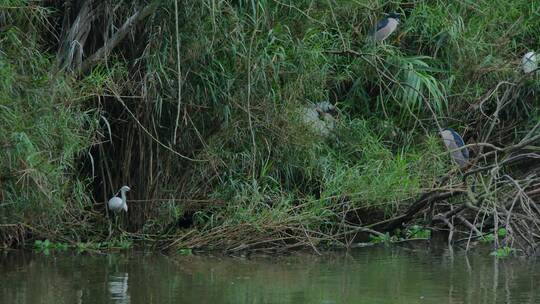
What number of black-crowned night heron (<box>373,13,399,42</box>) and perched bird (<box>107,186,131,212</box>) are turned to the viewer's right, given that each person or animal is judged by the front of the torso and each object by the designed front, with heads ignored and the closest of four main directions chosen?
2

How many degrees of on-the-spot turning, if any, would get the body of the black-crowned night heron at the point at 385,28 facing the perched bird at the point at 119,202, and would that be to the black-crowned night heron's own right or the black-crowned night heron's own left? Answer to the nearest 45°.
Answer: approximately 135° to the black-crowned night heron's own right

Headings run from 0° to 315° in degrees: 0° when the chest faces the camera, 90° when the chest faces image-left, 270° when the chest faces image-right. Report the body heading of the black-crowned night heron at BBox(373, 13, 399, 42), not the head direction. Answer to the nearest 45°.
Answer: approximately 270°

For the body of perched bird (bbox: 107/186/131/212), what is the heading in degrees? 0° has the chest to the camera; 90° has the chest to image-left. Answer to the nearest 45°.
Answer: approximately 270°

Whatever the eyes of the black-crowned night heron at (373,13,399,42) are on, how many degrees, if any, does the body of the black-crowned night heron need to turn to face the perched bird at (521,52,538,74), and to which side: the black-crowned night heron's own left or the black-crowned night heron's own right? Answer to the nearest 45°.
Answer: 0° — it already faces it
